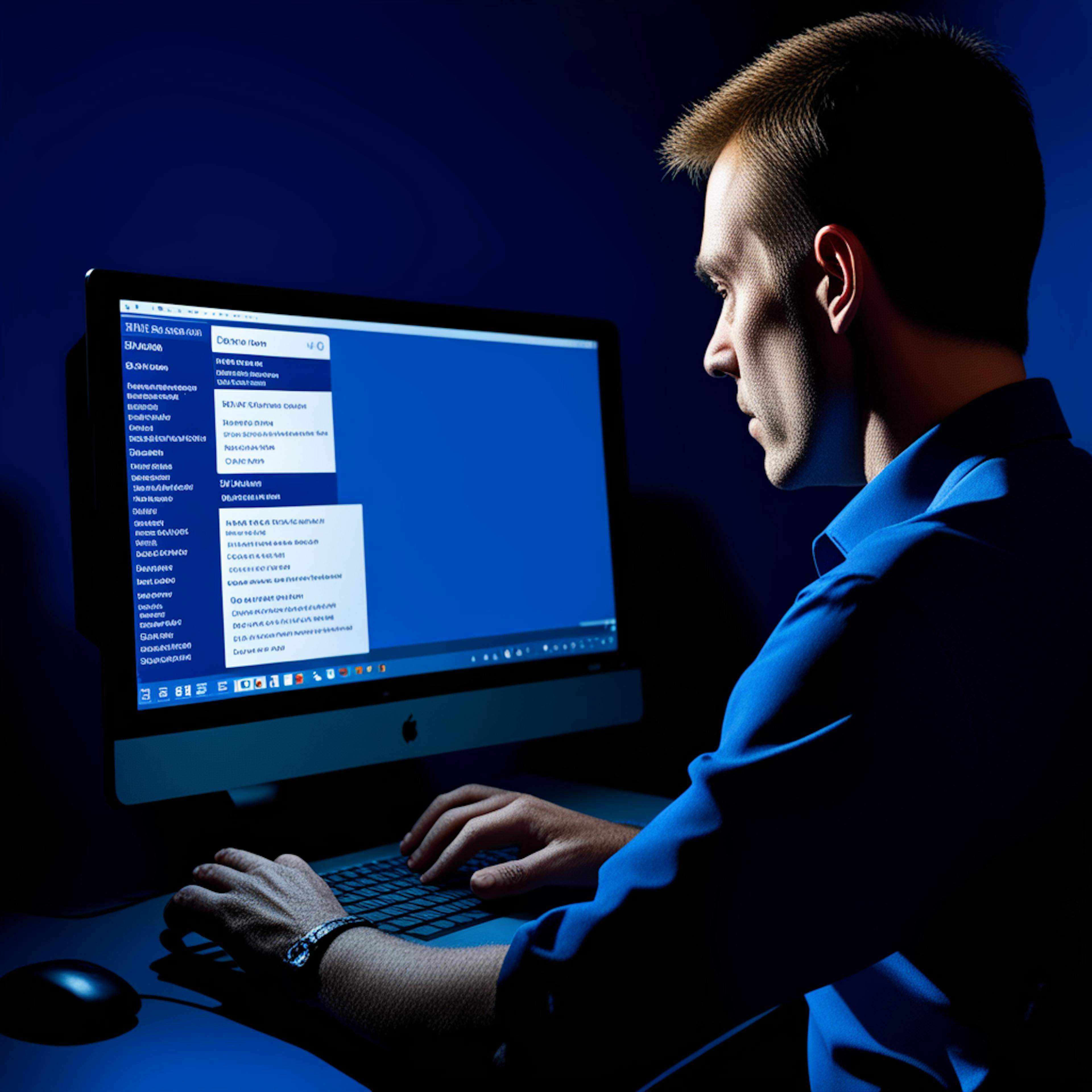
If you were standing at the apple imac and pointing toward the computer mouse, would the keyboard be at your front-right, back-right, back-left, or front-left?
front-left

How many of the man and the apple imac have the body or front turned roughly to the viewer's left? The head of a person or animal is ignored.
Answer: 1

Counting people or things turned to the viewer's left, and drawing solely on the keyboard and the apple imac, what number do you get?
0

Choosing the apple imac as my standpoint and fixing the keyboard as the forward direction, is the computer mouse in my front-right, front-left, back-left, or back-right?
front-right

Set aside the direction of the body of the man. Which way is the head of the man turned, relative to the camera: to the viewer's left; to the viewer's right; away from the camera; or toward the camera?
to the viewer's left

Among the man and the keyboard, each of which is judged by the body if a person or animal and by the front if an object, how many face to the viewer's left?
1

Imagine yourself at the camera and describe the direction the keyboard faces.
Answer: facing the viewer and to the right of the viewer

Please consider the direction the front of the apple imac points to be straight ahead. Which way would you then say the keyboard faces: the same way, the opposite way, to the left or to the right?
the same way

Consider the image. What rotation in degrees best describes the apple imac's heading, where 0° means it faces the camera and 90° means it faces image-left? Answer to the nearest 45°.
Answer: approximately 315°

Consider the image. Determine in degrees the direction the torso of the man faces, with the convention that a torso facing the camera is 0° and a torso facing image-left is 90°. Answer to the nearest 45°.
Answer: approximately 90°
